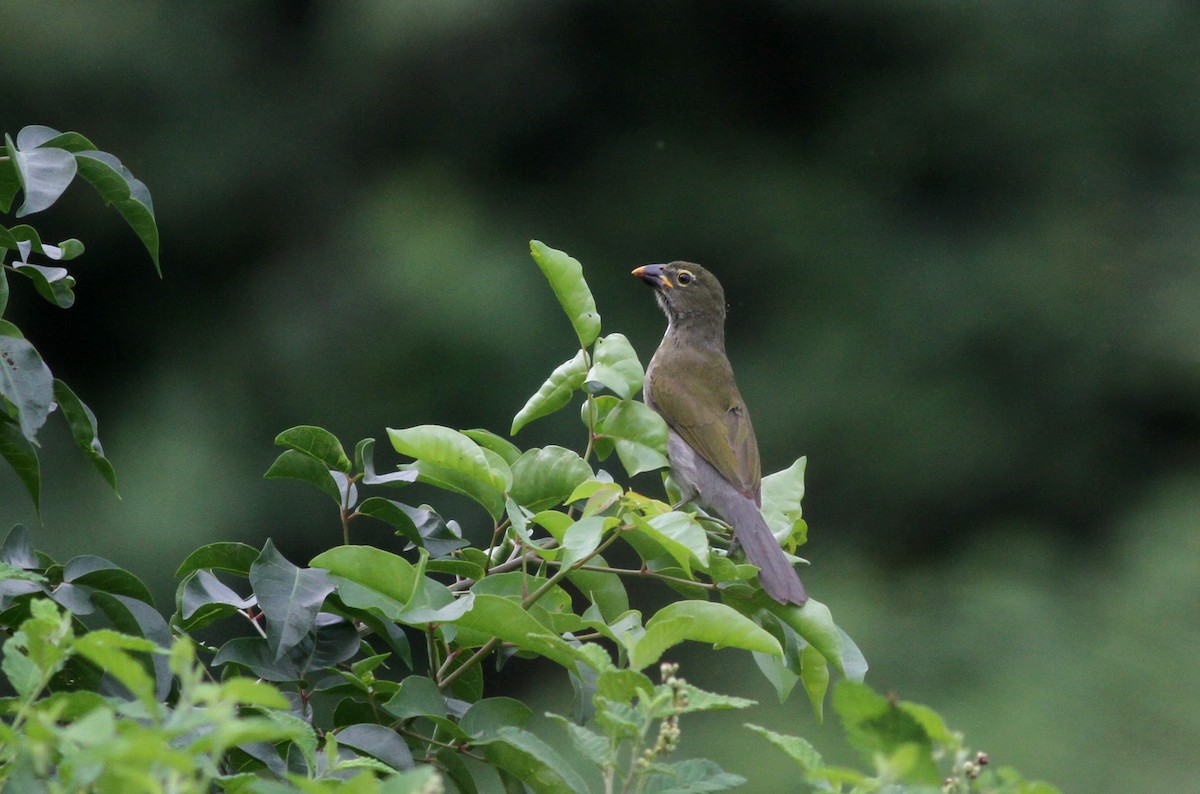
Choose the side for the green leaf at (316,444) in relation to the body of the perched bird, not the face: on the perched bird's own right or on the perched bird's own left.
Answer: on the perched bird's own left

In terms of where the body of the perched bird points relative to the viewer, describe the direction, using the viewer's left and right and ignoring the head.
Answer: facing away from the viewer and to the left of the viewer

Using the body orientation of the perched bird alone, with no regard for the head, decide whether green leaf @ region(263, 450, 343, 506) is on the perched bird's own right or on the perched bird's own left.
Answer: on the perched bird's own left
